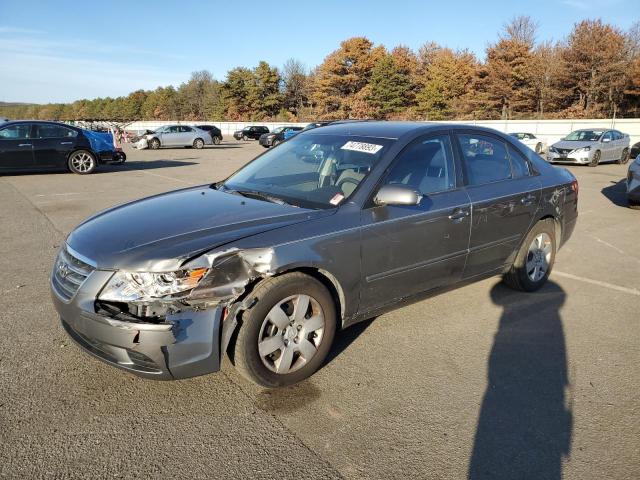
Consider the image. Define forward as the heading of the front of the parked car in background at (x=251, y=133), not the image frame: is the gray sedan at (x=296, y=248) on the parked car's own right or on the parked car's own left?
on the parked car's own left

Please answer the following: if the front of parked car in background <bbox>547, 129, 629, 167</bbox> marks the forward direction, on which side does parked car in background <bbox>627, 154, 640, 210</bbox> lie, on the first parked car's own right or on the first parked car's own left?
on the first parked car's own left

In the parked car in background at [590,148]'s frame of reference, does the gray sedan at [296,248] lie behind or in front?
in front

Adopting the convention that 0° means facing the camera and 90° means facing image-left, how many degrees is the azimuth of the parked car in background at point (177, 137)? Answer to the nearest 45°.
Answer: approximately 90°

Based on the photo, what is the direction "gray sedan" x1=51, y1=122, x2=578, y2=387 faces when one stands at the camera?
facing the viewer and to the left of the viewer

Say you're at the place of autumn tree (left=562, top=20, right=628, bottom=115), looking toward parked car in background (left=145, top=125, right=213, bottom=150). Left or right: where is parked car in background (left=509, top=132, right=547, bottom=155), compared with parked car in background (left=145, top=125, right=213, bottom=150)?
left

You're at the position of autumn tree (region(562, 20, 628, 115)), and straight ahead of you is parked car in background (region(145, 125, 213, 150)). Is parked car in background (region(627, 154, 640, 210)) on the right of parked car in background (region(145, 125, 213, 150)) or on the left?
left

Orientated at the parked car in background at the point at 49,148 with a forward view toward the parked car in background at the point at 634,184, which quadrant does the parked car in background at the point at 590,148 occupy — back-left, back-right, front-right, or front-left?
front-left
